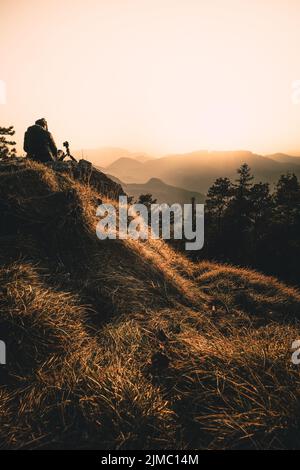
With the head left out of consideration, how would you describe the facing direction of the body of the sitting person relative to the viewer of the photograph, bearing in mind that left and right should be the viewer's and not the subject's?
facing away from the viewer and to the right of the viewer
